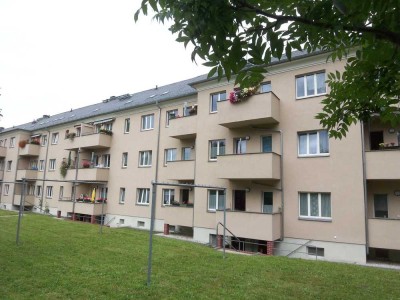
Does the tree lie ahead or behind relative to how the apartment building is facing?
ahead
